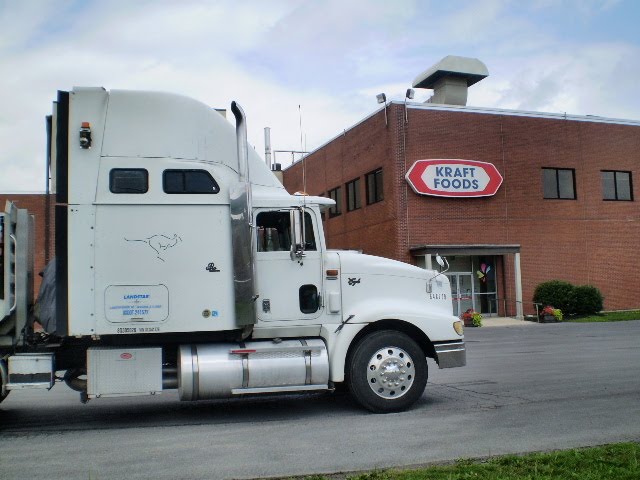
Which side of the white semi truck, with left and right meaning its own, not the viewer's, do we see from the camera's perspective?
right

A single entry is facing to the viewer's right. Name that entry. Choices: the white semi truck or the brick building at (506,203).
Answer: the white semi truck

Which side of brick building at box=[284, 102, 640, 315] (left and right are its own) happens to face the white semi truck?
front

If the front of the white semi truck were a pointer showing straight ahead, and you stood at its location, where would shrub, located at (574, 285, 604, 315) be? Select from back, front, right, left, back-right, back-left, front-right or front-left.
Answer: front-left

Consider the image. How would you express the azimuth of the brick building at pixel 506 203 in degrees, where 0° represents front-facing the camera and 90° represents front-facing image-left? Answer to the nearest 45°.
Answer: approximately 0°

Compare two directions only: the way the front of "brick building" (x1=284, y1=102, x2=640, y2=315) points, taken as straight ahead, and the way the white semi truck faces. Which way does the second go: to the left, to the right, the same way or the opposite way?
to the left

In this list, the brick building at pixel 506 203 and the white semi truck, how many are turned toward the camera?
1
